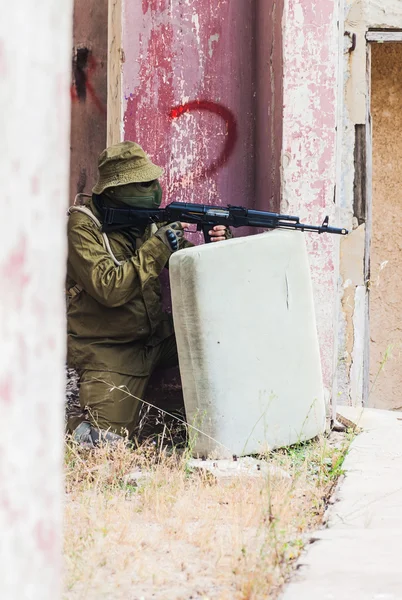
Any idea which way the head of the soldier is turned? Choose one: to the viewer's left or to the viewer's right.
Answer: to the viewer's right

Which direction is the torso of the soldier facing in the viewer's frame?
to the viewer's right
